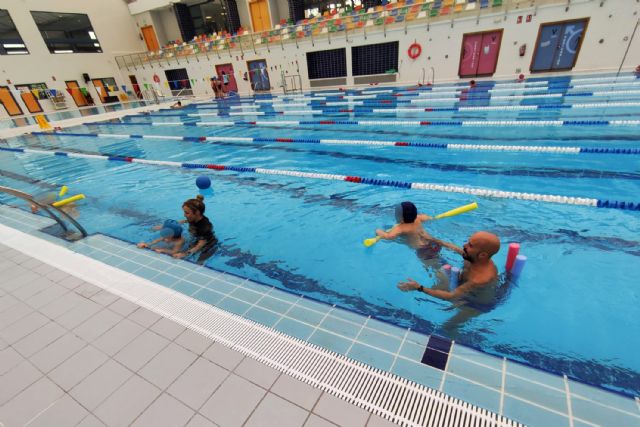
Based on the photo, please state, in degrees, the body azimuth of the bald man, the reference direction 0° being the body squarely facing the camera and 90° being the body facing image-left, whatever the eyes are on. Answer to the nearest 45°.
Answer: approximately 90°

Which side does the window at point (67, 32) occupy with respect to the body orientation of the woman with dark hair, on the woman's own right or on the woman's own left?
on the woman's own right

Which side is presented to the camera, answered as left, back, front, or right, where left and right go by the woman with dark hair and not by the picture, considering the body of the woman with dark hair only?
left

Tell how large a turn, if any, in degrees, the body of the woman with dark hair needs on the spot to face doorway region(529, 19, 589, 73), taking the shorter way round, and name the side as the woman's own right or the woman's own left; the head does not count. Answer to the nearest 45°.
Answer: approximately 180°

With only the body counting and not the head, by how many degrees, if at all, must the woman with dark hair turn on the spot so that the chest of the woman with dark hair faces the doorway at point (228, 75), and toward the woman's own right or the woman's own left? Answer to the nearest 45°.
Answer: approximately 90° to the woman's own right

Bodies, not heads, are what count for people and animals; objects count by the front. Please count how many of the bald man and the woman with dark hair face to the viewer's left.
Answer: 2

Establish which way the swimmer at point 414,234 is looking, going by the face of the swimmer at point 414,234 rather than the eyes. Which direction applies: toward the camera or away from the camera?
away from the camera

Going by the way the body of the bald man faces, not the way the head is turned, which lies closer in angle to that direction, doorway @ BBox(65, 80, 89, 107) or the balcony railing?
the doorway
